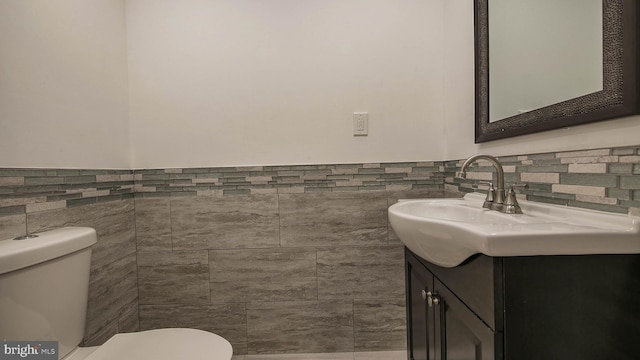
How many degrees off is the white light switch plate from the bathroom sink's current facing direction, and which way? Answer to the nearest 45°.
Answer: approximately 90° to its right

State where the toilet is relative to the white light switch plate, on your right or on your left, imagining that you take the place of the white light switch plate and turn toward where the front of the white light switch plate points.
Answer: on your right

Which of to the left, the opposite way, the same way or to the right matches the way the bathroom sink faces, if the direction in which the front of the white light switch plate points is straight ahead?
to the right

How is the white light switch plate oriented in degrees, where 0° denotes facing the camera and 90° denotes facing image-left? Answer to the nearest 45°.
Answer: approximately 0°
